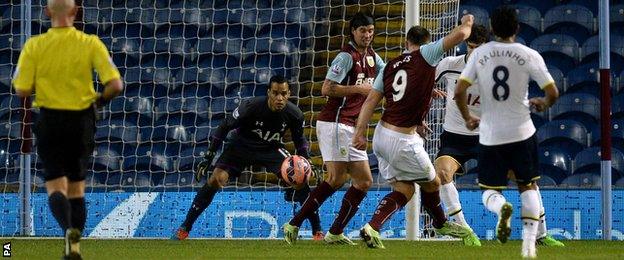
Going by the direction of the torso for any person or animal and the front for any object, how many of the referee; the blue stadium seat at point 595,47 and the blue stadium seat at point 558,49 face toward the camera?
2

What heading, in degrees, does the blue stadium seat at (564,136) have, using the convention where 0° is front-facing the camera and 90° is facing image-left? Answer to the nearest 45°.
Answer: approximately 0°

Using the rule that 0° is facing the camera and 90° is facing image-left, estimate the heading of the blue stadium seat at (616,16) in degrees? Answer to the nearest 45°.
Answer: approximately 0°

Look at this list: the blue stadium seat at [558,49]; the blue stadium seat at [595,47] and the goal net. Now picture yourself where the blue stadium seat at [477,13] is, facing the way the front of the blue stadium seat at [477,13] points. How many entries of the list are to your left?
2

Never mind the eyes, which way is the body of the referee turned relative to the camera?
away from the camera
